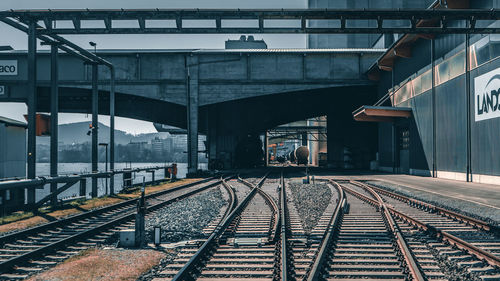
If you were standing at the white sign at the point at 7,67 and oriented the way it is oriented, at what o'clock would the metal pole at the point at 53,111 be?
The metal pole is roughly at 12 o'clock from the white sign.

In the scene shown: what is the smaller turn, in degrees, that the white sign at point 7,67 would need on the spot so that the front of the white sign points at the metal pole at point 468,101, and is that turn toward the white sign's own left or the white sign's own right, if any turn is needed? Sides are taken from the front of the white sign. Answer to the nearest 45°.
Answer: approximately 45° to the white sign's own left

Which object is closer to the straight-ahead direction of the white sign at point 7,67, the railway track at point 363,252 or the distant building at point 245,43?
the railway track

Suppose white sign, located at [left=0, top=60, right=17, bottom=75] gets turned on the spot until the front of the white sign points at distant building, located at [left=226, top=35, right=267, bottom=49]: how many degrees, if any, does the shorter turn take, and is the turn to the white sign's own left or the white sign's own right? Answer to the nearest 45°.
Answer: approximately 90° to the white sign's own left

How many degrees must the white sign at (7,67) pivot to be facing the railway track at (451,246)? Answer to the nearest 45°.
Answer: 0° — it already faces it

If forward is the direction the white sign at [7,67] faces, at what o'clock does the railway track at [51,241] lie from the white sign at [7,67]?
The railway track is roughly at 12 o'clock from the white sign.

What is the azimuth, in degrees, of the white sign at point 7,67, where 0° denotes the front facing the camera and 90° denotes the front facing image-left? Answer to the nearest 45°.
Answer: approximately 0°

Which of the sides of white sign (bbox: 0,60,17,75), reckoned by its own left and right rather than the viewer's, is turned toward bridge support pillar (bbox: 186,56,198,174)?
left
